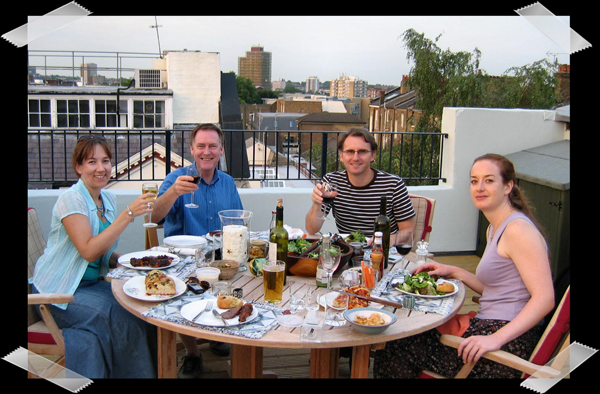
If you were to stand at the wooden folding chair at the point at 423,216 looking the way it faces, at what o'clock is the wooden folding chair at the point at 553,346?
the wooden folding chair at the point at 553,346 is roughly at 10 o'clock from the wooden folding chair at the point at 423,216.

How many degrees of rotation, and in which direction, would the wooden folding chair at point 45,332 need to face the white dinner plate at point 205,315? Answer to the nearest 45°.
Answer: approximately 45° to its right

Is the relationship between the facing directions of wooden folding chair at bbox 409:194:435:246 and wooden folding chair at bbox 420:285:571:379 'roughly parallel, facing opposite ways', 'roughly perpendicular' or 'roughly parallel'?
roughly perpendicular

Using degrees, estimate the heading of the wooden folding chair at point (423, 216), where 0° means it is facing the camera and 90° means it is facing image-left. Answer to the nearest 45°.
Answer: approximately 45°

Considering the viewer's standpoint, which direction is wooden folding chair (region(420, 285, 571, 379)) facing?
facing away from the viewer and to the left of the viewer

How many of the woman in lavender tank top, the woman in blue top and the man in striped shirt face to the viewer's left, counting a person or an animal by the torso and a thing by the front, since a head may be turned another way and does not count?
1

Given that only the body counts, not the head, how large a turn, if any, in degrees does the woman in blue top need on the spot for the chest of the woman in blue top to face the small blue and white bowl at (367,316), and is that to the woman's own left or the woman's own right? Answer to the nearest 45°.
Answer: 0° — they already face it

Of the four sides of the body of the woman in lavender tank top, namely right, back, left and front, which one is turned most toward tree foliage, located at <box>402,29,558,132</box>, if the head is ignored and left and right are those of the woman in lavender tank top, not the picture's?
right

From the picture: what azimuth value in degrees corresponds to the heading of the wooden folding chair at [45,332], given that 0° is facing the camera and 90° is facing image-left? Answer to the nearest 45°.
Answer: approximately 270°

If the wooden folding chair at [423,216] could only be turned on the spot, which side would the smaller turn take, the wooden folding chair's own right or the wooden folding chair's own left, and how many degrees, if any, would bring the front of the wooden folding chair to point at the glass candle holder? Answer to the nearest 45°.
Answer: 0° — it already faces it

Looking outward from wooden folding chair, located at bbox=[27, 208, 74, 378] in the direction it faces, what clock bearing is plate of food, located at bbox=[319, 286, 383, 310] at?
The plate of food is roughly at 1 o'clock from the wooden folding chair.

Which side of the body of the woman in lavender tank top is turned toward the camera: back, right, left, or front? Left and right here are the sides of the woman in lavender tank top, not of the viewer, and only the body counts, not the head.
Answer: left

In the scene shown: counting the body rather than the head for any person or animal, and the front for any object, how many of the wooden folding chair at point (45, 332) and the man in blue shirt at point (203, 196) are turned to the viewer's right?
1

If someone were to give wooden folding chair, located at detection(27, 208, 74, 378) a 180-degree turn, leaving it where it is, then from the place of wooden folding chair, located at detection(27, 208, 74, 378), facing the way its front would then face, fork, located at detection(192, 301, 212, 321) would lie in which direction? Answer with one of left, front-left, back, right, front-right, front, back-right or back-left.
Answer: back-left

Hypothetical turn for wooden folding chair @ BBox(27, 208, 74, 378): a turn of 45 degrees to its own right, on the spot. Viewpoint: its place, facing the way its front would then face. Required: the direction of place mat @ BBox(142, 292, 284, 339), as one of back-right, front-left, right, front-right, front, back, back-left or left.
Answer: front

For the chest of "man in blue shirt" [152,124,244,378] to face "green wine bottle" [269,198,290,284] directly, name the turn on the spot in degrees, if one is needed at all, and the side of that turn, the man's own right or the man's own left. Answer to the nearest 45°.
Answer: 0° — they already face it

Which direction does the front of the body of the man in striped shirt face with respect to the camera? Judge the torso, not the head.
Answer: toward the camera
